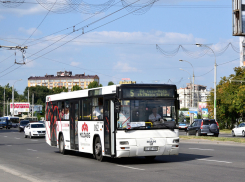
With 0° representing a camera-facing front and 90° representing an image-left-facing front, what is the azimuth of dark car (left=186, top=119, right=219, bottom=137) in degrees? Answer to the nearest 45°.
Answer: approximately 135°

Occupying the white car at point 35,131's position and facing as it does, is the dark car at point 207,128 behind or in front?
in front

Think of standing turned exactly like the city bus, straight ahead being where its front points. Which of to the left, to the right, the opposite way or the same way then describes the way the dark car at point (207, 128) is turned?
the opposite way

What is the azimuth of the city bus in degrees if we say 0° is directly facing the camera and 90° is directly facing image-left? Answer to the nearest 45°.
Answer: approximately 315°

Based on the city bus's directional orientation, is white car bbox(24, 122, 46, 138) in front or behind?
behind

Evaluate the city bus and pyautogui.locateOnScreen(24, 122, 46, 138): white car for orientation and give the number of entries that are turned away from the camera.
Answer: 0

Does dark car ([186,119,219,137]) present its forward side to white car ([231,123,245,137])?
no

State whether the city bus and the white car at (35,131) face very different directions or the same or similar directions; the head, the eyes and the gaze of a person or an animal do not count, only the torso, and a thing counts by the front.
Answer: same or similar directions

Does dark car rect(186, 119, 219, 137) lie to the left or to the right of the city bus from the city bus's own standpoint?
on its left

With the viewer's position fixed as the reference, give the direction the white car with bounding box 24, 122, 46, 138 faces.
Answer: facing the viewer and to the right of the viewer

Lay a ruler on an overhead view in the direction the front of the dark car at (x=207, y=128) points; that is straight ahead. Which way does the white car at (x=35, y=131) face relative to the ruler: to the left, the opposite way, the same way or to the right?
the opposite way
